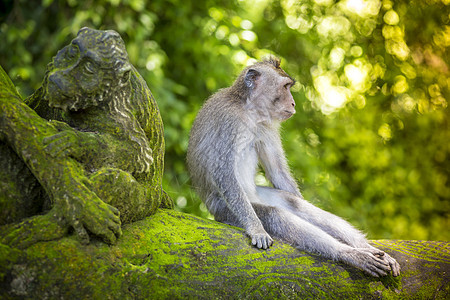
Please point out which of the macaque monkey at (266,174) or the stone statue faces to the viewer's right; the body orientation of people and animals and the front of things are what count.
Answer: the macaque monkey

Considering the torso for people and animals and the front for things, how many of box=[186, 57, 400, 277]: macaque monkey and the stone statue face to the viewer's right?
1

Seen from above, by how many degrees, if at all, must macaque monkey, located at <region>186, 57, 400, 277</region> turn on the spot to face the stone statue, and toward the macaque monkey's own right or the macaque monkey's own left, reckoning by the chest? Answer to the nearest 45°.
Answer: approximately 135° to the macaque monkey's own right

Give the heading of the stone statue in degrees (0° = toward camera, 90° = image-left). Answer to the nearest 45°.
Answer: approximately 45°

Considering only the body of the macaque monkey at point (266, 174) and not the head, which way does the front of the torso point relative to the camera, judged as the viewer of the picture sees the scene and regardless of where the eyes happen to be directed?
to the viewer's right

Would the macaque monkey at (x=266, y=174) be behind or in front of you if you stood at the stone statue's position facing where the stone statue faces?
behind
